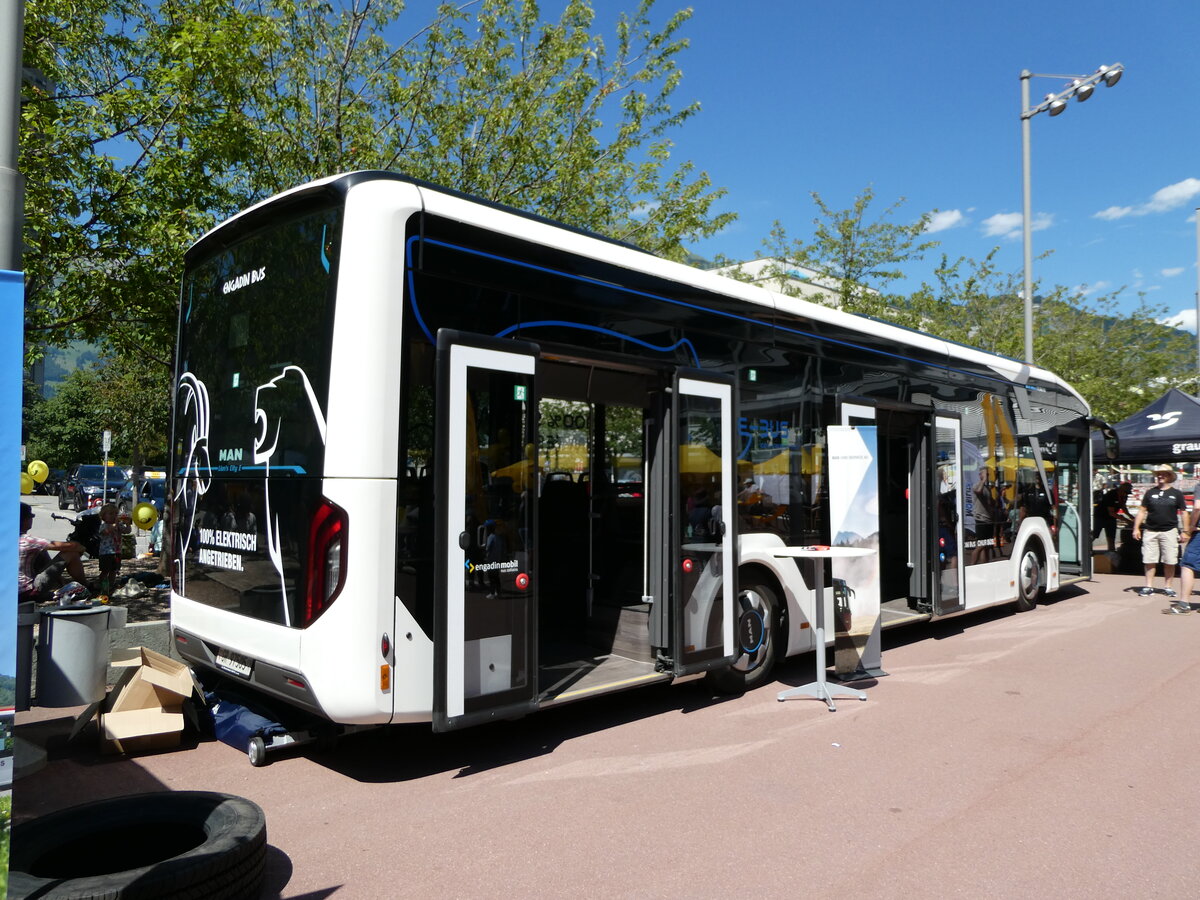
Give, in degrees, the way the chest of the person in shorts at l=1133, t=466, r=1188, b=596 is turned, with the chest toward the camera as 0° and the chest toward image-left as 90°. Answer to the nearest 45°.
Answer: approximately 0°

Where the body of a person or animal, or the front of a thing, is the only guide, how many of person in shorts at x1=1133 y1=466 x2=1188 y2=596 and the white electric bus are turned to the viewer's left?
0

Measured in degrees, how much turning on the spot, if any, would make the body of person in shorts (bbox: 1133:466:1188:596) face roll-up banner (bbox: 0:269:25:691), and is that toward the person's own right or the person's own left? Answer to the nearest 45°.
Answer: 0° — they already face it

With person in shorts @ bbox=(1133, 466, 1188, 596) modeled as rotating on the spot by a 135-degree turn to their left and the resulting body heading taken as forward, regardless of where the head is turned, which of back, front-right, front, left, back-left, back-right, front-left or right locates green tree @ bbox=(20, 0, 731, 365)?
back

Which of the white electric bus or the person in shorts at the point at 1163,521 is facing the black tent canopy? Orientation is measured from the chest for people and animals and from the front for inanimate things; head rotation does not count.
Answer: the white electric bus

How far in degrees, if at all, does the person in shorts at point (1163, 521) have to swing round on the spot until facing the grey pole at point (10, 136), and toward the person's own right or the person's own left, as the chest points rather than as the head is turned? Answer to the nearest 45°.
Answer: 0° — they already face it

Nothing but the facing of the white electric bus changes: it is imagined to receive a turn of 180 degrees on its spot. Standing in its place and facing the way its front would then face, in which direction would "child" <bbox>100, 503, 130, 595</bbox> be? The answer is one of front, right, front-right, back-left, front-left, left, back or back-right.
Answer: right

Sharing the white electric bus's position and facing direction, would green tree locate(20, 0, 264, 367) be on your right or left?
on your left

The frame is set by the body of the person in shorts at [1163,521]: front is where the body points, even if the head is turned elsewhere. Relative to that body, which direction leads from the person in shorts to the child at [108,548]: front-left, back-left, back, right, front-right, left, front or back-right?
front-right

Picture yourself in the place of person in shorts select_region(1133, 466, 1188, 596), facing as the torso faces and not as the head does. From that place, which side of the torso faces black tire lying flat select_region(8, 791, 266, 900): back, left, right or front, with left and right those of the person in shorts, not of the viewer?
front

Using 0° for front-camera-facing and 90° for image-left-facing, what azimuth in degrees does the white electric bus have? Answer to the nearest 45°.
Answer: approximately 225°
